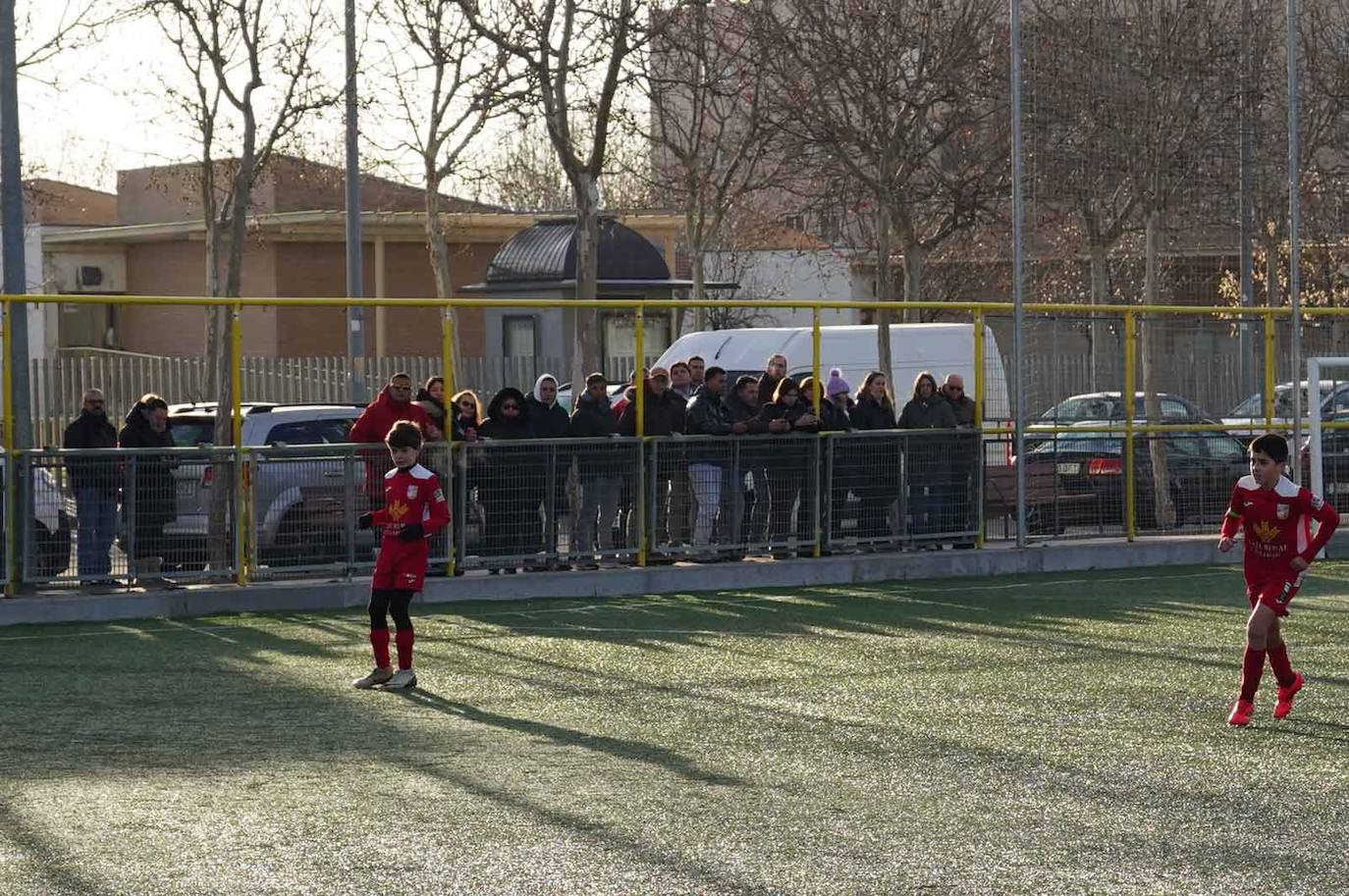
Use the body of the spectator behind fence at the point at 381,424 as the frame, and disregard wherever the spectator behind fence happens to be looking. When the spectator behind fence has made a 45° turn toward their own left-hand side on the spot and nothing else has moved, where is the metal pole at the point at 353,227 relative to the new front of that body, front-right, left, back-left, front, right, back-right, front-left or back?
back-left

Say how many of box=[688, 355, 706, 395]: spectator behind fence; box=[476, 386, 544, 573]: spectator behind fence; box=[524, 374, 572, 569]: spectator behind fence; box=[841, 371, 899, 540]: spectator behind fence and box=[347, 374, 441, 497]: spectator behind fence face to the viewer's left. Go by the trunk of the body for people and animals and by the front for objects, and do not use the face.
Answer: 0

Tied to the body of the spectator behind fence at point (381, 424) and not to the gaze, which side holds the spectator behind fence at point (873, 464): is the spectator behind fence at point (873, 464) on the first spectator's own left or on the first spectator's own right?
on the first spectator's own left

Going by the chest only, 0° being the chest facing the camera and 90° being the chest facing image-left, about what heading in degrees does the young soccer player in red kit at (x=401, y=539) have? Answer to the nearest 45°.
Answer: approximately 45°

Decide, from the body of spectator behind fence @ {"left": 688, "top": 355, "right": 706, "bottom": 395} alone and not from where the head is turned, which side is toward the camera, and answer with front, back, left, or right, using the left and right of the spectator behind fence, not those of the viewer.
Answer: front

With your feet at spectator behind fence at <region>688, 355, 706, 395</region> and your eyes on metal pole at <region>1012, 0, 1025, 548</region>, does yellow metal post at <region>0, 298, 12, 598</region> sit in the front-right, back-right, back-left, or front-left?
back-right

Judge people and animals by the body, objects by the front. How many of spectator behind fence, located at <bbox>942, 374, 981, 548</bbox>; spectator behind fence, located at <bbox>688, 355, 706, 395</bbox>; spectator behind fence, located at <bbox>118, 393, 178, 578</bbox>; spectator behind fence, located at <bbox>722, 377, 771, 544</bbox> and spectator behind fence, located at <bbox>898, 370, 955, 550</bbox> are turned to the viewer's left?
0

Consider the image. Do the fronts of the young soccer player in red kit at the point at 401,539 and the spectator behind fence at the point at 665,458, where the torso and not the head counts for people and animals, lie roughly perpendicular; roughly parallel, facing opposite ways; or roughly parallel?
roughly parallel

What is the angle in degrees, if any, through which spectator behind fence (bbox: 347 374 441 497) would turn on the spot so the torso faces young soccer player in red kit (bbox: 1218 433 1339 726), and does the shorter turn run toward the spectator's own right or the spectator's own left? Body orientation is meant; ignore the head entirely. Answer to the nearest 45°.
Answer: approximately 45° to the spectator's own left

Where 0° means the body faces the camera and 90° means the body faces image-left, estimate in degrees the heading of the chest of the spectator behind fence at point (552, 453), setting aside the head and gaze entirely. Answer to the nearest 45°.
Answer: approximately 0°

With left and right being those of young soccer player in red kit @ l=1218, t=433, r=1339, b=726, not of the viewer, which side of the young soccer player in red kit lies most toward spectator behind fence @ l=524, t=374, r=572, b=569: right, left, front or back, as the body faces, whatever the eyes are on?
right
